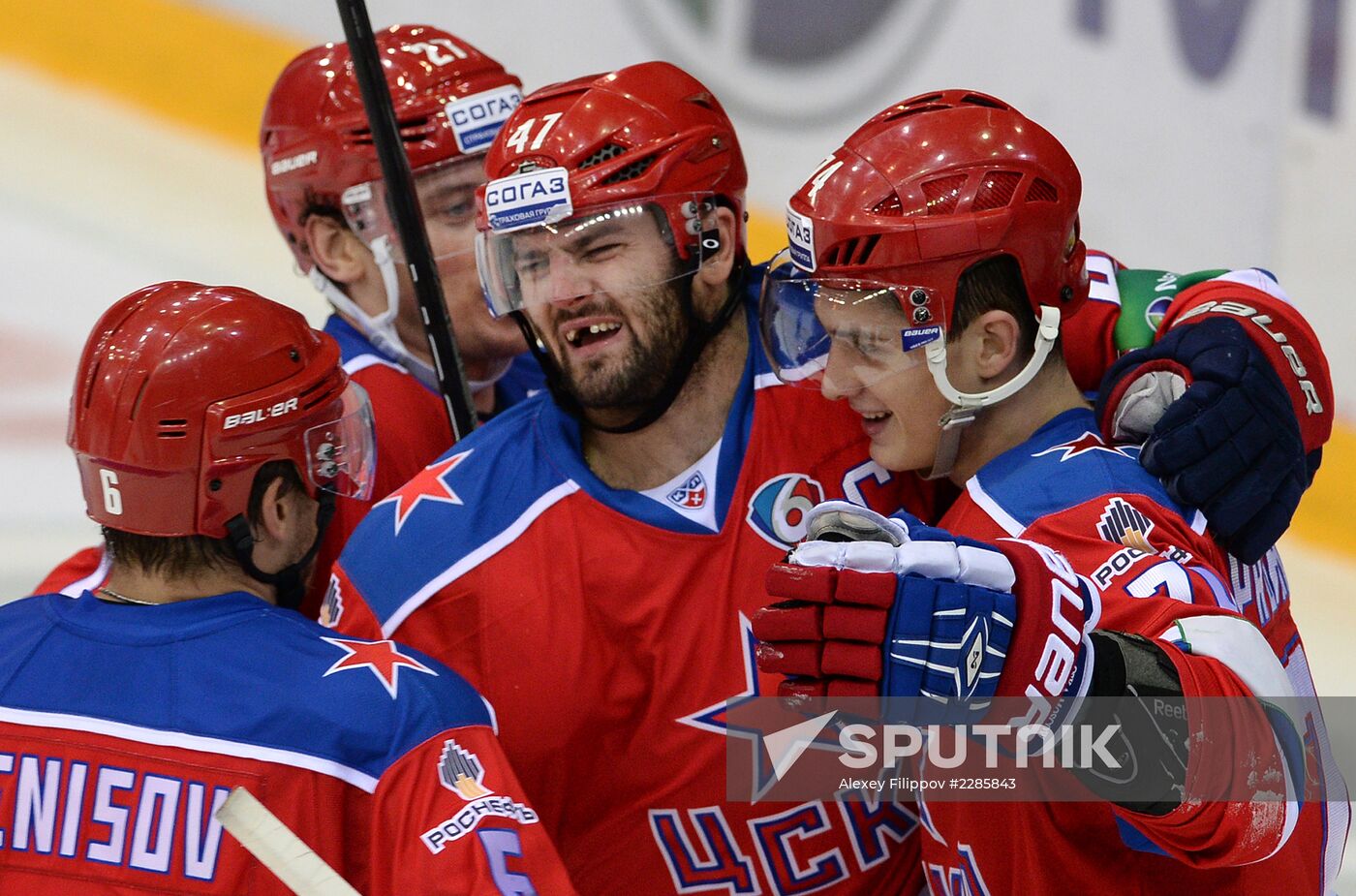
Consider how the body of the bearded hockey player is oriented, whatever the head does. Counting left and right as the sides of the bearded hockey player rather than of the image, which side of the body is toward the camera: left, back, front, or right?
front
